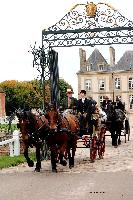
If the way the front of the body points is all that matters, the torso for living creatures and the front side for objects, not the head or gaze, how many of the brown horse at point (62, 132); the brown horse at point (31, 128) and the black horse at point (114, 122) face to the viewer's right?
0

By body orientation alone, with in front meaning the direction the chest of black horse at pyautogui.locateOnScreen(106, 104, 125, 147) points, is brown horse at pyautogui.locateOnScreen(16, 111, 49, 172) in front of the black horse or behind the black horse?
in front

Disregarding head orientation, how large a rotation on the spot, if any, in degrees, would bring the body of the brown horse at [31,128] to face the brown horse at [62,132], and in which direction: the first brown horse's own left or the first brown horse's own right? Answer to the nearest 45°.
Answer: approximately 135° to the first brown horse's own left

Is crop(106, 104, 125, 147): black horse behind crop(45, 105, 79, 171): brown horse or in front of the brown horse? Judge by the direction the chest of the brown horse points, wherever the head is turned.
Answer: behind

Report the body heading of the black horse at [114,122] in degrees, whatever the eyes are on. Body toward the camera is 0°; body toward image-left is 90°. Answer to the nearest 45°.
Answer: approximately 45°

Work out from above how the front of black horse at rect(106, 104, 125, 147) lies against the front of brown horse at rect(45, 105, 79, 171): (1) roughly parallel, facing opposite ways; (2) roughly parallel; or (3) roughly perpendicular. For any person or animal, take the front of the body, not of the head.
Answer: roughly parallel

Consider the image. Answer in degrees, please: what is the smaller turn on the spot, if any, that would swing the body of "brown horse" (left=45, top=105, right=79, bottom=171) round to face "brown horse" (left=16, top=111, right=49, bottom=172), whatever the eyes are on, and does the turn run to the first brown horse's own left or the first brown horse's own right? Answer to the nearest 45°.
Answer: approximately 45° to the first brown horse's own right

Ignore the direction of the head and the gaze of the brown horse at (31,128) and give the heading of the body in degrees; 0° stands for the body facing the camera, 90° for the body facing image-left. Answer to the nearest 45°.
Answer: approximately 45°

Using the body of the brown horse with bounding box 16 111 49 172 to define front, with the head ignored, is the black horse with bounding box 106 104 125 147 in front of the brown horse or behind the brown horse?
behind

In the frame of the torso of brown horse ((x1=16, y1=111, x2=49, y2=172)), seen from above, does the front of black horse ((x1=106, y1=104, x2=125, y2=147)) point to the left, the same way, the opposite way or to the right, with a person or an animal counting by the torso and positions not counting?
the same way

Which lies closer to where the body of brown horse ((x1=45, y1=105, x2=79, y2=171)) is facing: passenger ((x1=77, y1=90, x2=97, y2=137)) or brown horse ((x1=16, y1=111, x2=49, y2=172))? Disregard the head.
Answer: the brown horse

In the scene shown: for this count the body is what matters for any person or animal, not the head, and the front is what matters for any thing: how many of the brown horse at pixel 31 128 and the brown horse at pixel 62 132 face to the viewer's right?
0

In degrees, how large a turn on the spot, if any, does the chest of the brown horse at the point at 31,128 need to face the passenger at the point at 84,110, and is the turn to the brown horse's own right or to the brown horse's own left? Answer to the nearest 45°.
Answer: approximately 180°

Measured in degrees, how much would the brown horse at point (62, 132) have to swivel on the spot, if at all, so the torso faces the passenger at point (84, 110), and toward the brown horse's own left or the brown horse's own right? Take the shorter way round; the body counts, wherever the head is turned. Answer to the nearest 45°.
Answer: approximately 135° to the brown horse's own right
